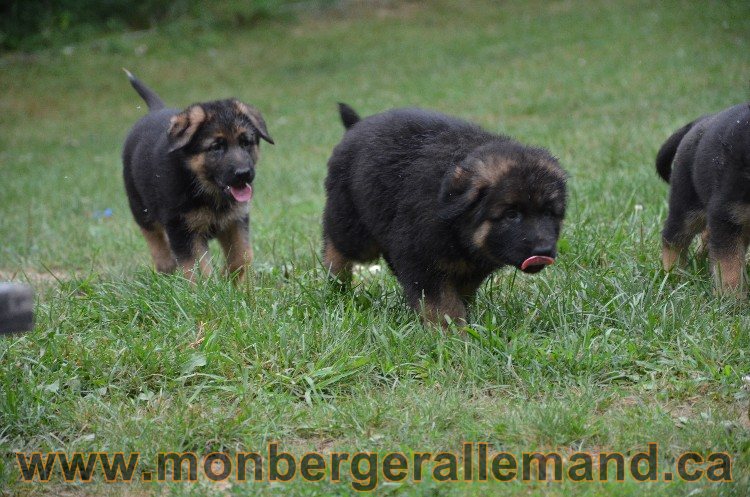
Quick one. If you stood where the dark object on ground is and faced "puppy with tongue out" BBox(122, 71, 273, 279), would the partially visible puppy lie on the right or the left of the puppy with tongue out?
right

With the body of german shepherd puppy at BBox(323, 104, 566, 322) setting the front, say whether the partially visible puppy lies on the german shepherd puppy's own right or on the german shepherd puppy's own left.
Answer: on the german shepherd puppy's own left

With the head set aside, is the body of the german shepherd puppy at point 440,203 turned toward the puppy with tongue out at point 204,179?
no

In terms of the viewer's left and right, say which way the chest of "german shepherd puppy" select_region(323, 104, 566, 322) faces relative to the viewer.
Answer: facing the viewer and to the right of the viewer

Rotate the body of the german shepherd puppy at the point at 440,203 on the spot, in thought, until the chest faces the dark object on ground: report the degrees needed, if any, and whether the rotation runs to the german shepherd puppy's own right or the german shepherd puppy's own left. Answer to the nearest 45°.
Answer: approximately 90° to the german shepherd puppy's own right

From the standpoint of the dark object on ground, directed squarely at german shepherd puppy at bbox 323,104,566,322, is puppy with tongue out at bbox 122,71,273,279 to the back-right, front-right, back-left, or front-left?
front-left

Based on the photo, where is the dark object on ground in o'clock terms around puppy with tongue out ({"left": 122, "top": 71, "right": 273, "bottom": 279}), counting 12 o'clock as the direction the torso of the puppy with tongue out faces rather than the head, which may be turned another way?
The dark object on ground is roughly at 2 o'clock from the puppy with tongue out.

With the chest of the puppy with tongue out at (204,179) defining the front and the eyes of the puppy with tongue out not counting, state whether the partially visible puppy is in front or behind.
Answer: in front

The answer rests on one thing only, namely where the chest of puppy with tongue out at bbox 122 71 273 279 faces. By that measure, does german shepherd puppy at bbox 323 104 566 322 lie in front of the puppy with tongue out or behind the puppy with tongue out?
in front
